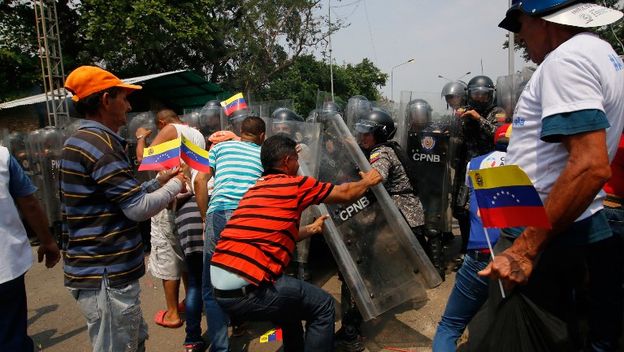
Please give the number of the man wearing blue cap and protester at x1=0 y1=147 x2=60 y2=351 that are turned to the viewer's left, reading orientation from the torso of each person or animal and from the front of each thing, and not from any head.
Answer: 1

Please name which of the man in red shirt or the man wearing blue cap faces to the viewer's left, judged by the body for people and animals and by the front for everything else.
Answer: the man wearing blue cap

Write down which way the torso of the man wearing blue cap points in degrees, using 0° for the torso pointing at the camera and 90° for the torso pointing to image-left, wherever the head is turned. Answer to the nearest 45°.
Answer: approximately 90°

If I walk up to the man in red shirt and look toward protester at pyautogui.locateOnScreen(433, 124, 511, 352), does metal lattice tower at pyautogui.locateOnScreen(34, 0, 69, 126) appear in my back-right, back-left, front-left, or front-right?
back-left

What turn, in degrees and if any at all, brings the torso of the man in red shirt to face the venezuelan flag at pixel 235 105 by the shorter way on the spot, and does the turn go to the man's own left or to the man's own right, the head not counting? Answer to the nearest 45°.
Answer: approximately 45° to the man's own left

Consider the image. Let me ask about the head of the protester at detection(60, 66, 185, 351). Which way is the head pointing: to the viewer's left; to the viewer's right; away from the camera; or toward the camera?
to the viewer's right
